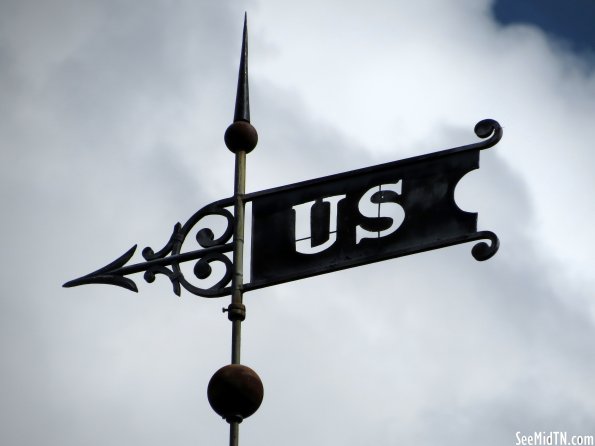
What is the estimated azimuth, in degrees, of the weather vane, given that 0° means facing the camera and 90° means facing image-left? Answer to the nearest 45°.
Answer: approximately 135°
